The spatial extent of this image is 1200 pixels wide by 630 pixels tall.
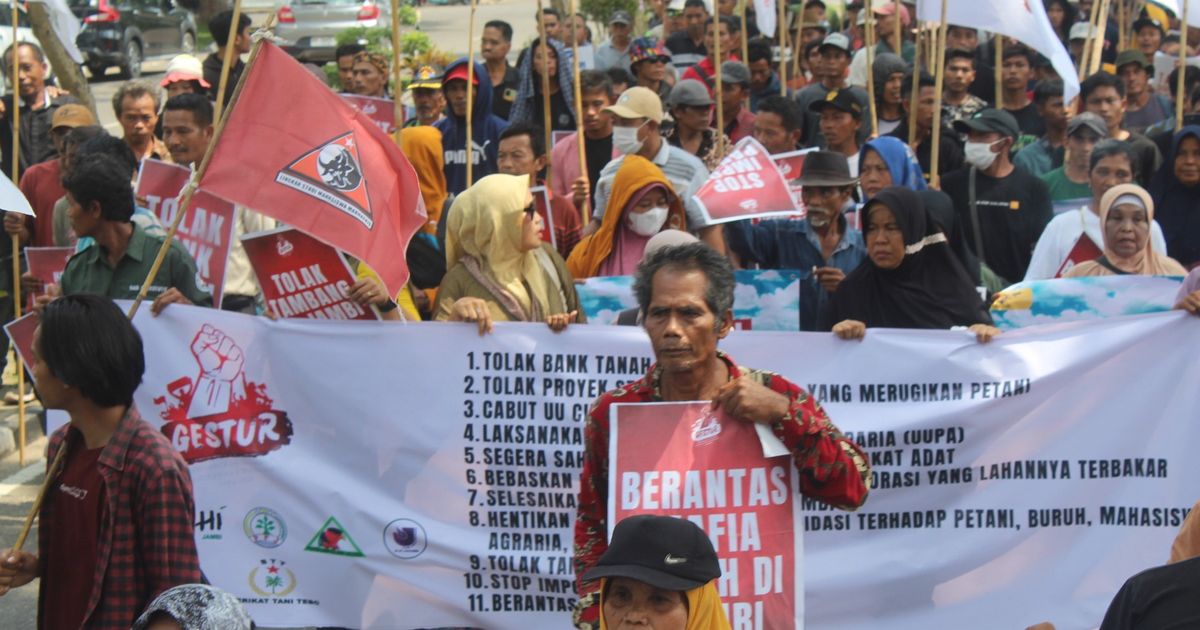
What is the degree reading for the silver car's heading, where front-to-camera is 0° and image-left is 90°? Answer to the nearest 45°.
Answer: approximately 180°

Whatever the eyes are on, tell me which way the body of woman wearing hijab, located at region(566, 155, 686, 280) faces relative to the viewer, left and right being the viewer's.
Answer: facing the viewer and to the right of the viewer

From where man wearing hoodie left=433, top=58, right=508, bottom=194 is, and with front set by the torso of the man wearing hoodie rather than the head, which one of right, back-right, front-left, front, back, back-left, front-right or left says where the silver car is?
back

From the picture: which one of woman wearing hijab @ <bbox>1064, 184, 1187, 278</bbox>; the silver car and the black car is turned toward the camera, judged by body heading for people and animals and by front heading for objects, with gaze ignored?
the woman wearing hijab

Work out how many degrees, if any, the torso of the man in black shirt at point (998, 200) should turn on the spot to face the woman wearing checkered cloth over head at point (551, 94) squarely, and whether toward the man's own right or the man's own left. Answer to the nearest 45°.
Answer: approximately 90° to the man's own right

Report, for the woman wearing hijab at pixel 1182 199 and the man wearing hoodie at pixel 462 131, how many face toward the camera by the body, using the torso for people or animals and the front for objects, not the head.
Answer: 2

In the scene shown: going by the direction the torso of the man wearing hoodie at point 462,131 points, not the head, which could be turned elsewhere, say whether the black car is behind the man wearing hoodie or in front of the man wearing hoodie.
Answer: behind

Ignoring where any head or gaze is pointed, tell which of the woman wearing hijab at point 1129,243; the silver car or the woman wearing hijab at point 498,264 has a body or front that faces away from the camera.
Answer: the silver car
